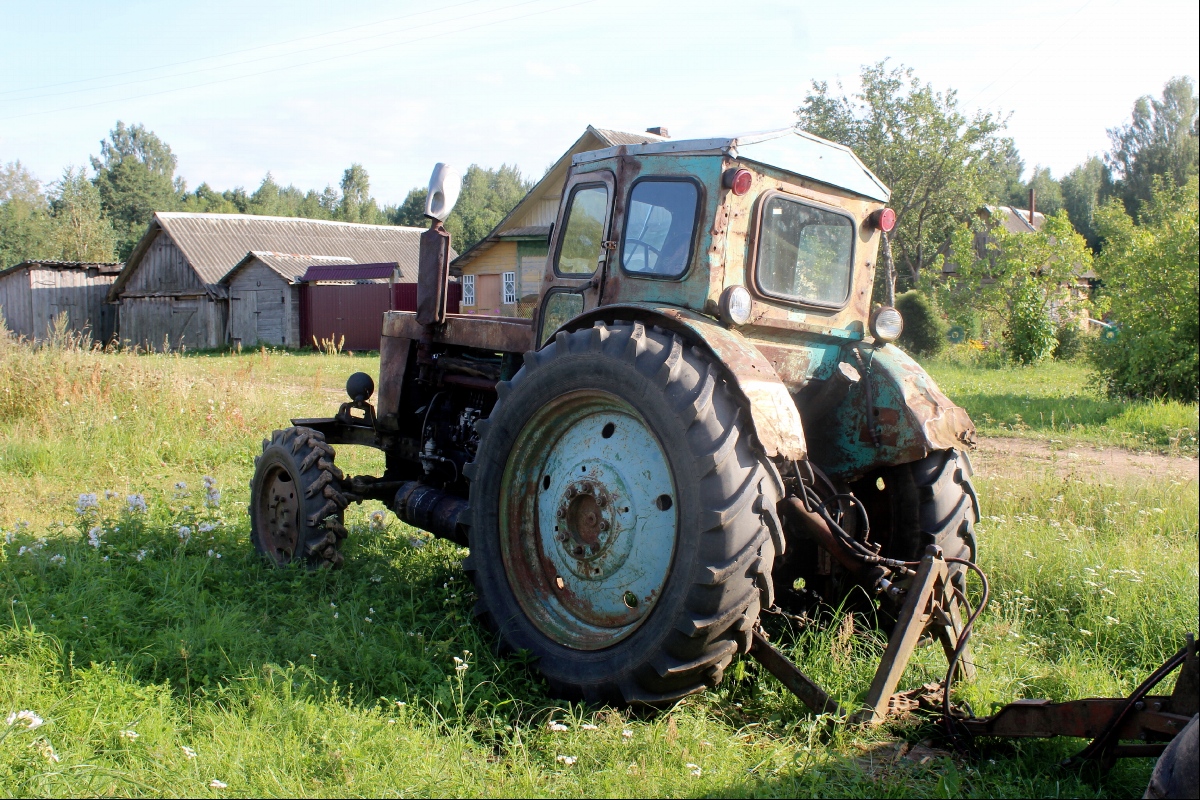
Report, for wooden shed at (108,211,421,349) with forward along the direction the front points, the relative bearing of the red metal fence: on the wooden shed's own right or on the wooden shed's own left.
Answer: on the wooden shed's own left

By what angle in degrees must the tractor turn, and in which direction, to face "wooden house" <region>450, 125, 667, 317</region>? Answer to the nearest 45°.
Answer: approximately 45° to its right

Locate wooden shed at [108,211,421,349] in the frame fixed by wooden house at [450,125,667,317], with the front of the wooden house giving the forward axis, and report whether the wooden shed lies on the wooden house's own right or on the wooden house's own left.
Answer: on the wooden house's own right

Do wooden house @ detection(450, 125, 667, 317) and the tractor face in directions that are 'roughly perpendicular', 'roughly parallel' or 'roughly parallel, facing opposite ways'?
roughly perpendicular

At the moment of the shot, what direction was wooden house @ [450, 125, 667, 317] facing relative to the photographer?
facing the viewer and to the left of the viewer

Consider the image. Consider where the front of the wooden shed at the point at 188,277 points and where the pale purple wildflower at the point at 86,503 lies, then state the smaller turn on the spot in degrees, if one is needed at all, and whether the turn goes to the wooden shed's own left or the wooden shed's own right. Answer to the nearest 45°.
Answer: approximately 45° to the wooden shed's own left

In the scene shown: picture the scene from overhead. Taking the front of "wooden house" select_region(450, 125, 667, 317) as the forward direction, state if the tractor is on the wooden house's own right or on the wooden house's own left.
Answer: on the wooden house's own left

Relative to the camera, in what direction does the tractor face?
facing away from the viewer and to the left of the viewer

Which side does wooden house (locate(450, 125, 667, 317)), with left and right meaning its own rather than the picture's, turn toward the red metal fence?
right
